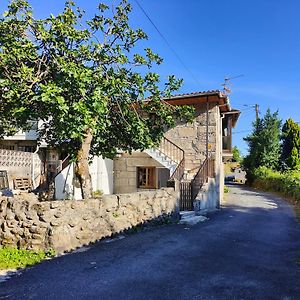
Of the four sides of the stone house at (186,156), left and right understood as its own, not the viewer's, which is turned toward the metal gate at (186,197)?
front

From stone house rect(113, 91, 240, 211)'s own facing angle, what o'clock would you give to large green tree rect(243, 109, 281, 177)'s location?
The large green tree is roughly at 7 o'clock from the stone house.

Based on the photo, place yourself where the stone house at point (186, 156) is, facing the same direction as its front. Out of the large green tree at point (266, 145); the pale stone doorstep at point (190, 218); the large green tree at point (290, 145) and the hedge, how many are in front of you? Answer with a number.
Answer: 1

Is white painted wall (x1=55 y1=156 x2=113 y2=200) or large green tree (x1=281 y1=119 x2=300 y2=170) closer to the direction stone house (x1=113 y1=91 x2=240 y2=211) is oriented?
the white painted wall

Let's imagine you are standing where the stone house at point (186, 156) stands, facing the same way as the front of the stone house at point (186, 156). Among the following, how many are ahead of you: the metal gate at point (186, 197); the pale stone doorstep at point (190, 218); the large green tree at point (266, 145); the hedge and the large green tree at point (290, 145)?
2

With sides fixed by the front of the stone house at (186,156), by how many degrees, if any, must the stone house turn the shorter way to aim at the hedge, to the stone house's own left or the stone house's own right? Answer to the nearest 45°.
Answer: approximately 135° to the stone house's own left

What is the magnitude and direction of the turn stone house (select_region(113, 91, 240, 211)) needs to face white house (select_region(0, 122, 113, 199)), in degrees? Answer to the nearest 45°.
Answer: approximately 90° to its right

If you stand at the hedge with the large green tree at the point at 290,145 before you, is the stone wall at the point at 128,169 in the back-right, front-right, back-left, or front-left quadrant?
back-left

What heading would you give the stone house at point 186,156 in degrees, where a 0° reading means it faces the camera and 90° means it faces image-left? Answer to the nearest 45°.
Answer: approximately 0°

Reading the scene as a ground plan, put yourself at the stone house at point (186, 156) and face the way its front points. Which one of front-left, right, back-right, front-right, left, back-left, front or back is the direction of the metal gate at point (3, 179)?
right

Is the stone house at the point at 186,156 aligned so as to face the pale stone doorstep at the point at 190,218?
yes

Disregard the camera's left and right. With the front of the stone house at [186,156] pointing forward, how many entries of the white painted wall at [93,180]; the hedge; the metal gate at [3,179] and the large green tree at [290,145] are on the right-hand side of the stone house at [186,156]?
2

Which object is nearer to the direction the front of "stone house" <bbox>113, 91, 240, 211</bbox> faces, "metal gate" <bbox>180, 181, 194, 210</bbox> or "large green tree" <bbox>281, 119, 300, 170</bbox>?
the metal gate

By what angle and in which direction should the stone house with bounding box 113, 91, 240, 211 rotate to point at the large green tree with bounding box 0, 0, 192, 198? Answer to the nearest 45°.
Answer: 0° — it already faces it

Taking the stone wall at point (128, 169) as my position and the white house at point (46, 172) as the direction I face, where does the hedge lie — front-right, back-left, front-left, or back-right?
back-right
